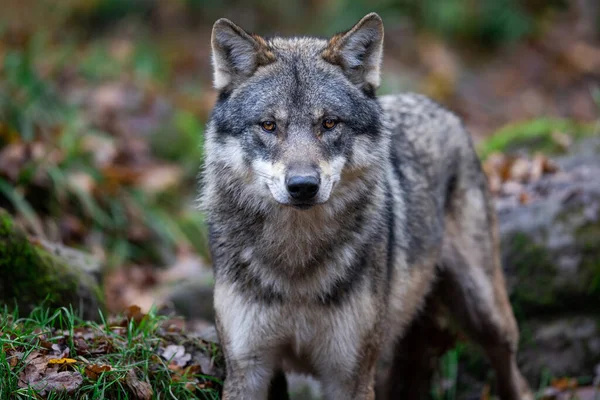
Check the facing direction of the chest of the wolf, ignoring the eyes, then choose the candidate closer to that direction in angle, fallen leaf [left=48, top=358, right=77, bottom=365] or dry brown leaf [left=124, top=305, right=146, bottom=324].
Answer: the fallen leaf

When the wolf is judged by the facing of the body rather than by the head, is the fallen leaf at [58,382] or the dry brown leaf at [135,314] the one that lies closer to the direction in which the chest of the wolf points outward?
the fallen leaf

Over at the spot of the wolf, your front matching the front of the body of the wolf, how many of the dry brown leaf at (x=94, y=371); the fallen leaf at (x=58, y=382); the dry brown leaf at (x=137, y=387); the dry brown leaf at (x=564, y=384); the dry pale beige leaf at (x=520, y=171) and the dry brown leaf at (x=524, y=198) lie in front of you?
3

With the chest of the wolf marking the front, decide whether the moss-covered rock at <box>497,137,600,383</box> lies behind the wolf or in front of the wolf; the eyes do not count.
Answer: behind

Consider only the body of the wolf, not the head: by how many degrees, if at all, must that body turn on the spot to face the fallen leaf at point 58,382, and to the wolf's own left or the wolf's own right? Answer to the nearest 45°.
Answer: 0° — it already faces it

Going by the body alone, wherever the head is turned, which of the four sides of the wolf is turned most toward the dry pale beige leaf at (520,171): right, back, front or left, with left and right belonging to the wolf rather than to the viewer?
back

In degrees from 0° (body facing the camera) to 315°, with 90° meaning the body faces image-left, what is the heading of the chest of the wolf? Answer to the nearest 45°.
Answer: approximately 45°

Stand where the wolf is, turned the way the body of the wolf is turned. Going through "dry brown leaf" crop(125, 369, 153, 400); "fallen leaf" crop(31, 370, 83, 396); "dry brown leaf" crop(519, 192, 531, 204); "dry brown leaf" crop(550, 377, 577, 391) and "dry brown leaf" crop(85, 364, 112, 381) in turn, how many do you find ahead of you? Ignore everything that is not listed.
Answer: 3

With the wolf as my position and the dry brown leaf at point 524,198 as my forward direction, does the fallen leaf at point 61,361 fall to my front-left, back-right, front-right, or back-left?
back-left

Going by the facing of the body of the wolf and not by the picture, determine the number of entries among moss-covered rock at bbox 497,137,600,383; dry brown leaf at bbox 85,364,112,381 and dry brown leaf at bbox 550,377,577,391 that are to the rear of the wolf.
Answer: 2

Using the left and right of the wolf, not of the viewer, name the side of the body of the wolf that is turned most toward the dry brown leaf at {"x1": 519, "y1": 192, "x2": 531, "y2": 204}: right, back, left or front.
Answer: back

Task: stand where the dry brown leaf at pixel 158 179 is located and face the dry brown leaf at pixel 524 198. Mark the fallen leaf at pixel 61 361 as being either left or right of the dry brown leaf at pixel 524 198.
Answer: right

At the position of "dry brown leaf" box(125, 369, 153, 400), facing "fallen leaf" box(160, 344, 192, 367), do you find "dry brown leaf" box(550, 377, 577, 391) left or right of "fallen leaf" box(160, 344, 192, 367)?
right
